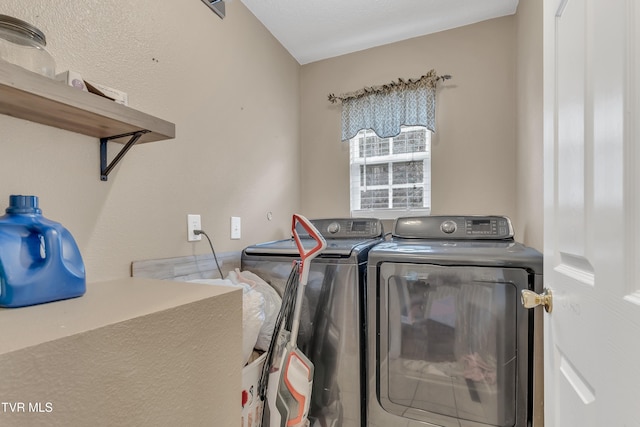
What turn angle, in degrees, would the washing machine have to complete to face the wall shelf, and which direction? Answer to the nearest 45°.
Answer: approximately 45° to its right

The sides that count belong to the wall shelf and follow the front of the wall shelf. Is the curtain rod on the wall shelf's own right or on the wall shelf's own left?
on the wall shelf's own left

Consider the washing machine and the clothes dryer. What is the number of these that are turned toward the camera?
2

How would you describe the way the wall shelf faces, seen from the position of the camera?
facing the viewer and to the right of the viewer

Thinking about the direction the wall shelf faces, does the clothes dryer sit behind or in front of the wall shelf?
in front

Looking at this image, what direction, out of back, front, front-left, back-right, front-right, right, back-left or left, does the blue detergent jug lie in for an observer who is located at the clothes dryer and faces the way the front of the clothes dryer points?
front-right
